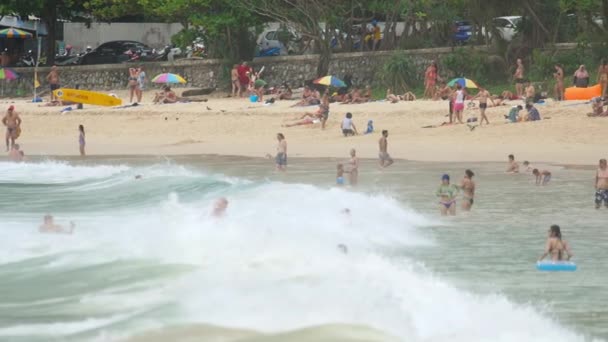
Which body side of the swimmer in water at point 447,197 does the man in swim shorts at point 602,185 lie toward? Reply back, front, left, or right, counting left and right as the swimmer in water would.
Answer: left

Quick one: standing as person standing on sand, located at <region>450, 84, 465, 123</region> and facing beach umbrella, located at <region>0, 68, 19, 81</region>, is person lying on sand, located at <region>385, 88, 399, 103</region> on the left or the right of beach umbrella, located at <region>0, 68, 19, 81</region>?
right

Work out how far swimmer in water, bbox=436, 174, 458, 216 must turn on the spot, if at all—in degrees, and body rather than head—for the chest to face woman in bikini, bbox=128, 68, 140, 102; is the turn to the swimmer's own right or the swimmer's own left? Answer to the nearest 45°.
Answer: approximately 135° to the swimmer's own right
